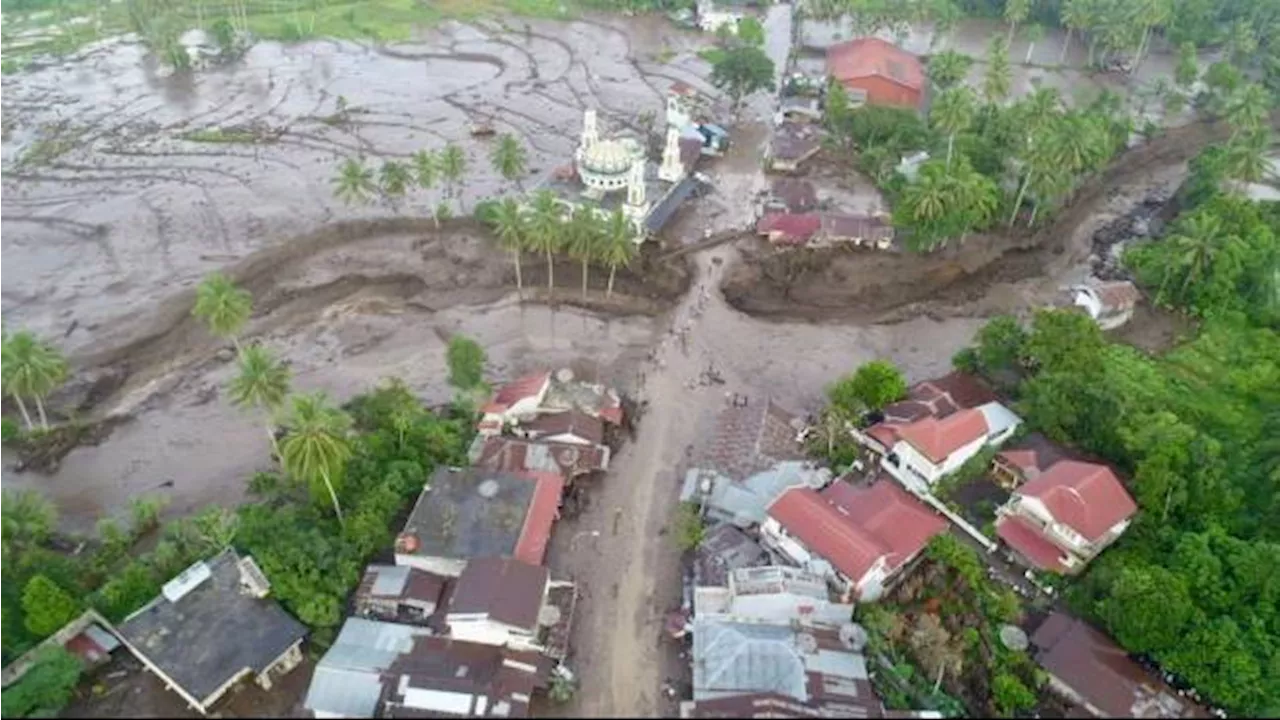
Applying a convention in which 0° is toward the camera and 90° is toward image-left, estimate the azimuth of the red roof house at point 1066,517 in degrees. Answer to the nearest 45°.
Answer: approximately 45°

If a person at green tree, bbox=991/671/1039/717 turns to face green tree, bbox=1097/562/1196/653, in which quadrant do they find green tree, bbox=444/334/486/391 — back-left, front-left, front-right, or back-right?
back-left

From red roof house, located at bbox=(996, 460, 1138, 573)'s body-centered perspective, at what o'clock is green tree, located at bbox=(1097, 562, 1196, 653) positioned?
The green tree is roughly at 9 o'clock from the red roof house.

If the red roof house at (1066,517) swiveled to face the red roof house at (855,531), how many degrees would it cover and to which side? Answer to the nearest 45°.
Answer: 0° — it already faces it

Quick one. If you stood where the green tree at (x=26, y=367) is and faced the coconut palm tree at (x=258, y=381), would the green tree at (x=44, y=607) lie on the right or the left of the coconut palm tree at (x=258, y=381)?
right

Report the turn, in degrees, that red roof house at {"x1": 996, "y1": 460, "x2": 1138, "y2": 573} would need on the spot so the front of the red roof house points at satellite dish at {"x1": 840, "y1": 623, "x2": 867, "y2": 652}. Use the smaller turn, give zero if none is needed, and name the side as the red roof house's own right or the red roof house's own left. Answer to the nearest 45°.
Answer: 0° — it already faces it

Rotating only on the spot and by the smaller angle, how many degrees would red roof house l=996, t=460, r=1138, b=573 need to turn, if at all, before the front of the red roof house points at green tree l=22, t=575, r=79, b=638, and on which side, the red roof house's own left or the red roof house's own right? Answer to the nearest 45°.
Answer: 0° — it already faces it

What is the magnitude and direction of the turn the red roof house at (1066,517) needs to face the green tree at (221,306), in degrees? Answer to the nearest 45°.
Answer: approximately 45° to its right

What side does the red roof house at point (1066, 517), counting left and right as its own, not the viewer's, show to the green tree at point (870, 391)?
right

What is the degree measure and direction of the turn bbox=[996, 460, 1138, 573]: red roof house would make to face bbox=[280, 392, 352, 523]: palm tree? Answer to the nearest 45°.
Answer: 0° — it already faces it
